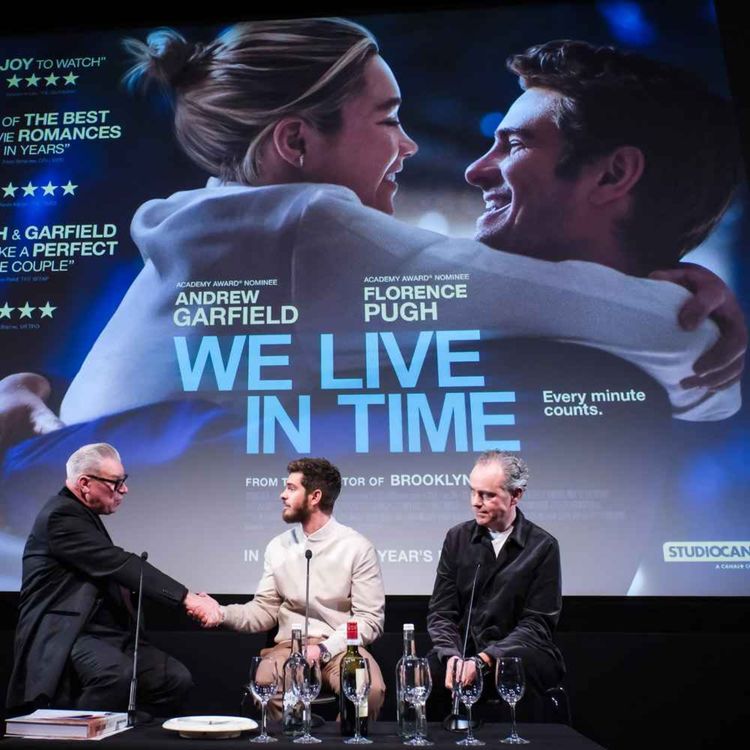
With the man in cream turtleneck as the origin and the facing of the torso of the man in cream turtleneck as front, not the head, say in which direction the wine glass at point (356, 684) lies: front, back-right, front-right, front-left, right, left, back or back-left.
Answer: front-left

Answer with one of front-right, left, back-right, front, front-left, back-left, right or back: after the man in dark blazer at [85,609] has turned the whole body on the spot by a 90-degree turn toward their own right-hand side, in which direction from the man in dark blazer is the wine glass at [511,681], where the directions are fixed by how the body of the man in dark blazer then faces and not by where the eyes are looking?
front-left

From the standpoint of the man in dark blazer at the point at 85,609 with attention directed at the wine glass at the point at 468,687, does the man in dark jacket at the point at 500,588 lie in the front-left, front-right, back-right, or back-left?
front-left

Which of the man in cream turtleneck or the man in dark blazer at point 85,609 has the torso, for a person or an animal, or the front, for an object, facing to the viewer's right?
the man in dark blazer

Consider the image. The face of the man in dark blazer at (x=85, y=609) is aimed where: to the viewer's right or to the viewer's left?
to the viewer's right

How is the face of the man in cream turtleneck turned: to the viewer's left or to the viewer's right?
to the viewer's left

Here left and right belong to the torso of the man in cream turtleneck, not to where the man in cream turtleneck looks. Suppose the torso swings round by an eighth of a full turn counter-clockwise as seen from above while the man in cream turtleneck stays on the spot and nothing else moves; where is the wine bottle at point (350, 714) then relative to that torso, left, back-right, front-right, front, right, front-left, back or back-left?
front

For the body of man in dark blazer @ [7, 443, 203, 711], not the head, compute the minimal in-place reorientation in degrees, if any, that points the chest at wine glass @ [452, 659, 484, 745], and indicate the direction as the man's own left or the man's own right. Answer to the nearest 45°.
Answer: approximately 45° to the man's own right

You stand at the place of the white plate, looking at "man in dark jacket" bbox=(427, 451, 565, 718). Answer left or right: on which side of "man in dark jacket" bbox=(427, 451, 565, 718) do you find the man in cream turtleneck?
left

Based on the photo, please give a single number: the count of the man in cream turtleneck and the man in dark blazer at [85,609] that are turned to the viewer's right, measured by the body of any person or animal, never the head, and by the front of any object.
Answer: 1

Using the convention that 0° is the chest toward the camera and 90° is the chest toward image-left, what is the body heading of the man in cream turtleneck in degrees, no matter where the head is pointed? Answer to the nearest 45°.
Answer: approximately 45°

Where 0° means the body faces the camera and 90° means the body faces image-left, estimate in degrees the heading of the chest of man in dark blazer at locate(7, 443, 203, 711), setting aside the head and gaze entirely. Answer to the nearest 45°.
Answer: approximately 270°
